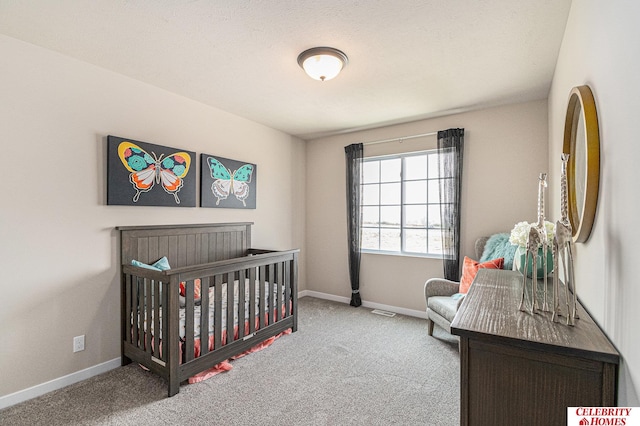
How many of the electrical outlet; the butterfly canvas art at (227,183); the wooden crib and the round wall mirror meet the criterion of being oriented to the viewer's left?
1

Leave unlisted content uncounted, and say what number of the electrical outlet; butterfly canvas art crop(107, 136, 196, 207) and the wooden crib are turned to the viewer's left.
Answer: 0

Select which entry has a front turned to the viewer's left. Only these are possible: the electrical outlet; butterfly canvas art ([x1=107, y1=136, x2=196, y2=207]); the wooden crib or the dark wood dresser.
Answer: the dark wood dresser

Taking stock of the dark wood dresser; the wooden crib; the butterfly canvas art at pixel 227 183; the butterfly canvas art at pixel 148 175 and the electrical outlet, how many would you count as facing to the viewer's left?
1

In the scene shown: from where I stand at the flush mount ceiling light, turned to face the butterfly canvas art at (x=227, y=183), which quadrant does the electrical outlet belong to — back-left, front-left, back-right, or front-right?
front-left

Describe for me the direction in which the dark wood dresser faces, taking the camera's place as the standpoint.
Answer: facing to the left of the viewer

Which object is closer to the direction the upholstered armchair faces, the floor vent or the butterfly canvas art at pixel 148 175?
the butterfly canvas art

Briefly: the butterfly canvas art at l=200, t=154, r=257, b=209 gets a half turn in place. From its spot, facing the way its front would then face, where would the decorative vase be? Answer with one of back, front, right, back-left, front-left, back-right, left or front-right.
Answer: back

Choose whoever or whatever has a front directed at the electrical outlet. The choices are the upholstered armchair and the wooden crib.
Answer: the upholstered armchair

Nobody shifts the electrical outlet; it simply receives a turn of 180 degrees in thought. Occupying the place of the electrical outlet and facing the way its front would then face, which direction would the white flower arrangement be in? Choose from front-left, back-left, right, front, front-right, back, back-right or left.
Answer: back

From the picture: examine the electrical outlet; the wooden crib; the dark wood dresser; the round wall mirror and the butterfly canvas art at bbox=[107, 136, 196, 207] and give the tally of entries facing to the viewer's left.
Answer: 2

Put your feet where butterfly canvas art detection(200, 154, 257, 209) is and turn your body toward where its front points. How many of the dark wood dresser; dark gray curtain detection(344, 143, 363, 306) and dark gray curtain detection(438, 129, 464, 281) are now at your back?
0

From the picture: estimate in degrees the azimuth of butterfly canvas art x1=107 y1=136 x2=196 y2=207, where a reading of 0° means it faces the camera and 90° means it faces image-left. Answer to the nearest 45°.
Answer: approximately 315°

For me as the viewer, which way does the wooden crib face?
facing the viewer and to the right of the viewer

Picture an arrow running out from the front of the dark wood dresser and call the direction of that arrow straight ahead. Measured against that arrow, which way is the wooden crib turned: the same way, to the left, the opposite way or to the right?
the opposite way
